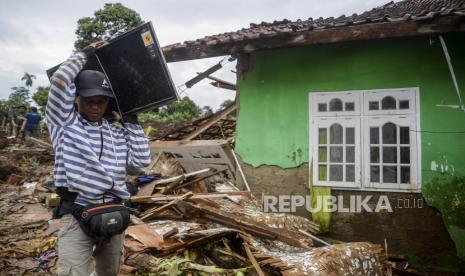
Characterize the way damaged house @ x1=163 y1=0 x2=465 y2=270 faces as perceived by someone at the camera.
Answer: facing the viewer

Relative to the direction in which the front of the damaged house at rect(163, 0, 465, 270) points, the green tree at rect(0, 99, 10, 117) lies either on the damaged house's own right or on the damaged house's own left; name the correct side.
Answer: on the damaged house's own right

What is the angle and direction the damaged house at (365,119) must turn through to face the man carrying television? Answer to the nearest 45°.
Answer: approximately 45° to its right

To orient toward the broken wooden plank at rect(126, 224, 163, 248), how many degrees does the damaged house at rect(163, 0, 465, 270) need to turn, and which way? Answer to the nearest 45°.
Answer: approximately 45° to its right

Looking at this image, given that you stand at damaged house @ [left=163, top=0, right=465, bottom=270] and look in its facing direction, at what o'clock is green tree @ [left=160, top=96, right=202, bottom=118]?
The green tree is roughly at 5 o'clock from the damaged house.

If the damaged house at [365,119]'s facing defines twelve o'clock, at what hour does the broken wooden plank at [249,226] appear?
The broken wooden plank is roughly at 2 o'clock from the damaged house.

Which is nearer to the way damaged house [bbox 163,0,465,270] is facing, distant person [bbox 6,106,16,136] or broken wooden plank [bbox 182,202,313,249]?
the broken wooden plank

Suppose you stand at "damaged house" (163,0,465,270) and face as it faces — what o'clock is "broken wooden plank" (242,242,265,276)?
The broken wooden plank is roughly at 1 o'clock from the damaged house.

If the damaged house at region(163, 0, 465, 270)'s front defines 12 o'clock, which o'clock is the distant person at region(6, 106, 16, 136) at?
The distant person is roughly at 4 o'clock from the damaged house.

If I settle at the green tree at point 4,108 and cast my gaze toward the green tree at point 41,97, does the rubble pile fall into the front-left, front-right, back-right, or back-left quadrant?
front-right

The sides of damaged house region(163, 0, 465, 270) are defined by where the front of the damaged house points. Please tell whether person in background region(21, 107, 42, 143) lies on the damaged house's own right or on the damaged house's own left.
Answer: on the damaged house's own right

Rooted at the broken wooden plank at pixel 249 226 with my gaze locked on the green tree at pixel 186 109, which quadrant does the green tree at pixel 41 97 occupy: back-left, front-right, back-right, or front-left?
front-left

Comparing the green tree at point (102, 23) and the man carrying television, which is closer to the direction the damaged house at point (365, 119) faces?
the man carrying television
